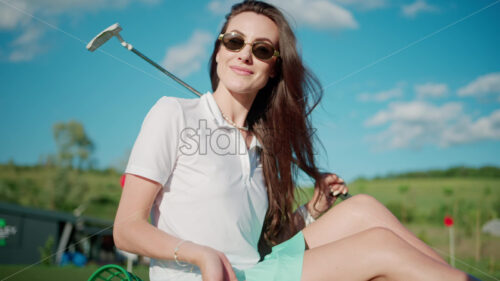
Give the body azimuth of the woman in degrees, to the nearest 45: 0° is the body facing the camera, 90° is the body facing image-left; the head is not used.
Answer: approximately 315°
